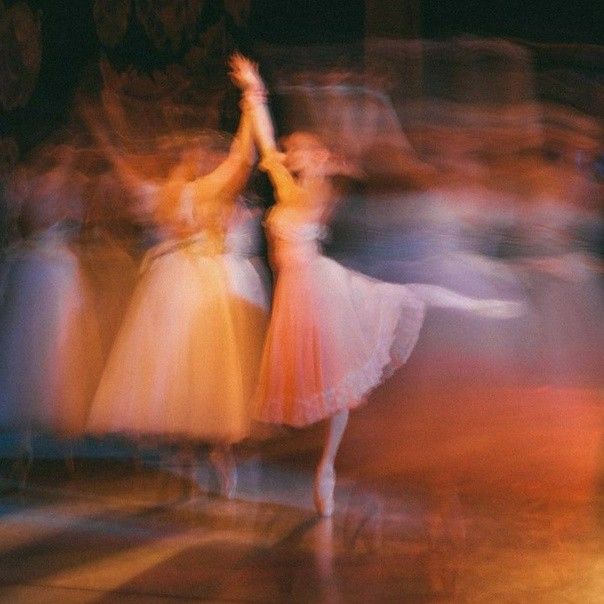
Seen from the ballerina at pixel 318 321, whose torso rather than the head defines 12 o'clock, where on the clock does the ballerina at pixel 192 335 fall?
the ballerina at pixel 192 335 is roughly at 1 o'clock from the ballerina at pixel 318 321.

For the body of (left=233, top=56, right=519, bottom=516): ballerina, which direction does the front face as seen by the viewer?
to the viewer's left
